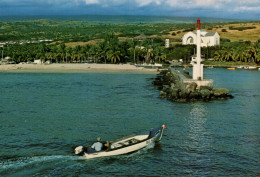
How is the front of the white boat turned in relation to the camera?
facing away from the viewer and to the right of the viewer
